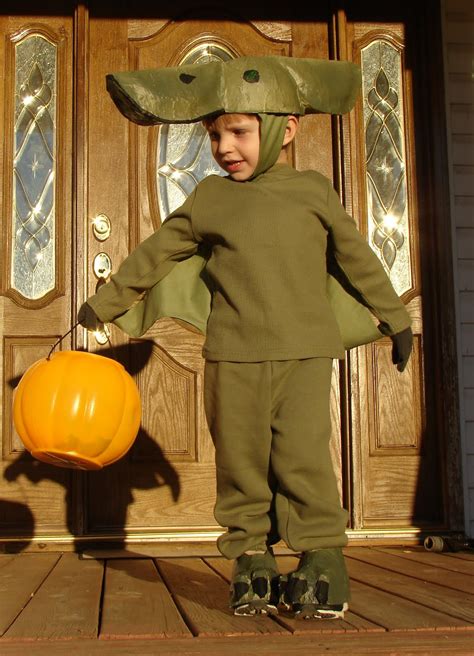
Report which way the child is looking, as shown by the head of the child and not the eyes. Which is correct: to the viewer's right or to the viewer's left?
to the viewer's left

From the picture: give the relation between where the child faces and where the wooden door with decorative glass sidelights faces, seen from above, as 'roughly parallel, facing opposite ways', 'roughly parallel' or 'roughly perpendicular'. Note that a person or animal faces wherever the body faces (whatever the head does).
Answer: roughly parallel

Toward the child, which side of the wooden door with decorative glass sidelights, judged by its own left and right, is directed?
front

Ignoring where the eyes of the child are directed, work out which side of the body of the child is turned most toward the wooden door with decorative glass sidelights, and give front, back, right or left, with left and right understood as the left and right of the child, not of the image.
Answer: back

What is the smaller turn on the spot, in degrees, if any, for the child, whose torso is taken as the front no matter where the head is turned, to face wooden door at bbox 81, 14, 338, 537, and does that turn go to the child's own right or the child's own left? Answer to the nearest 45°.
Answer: approximately 180°

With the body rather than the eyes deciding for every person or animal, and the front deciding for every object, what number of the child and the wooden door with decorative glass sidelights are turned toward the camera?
2

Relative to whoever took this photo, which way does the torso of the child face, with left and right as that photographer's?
facing the viewer
